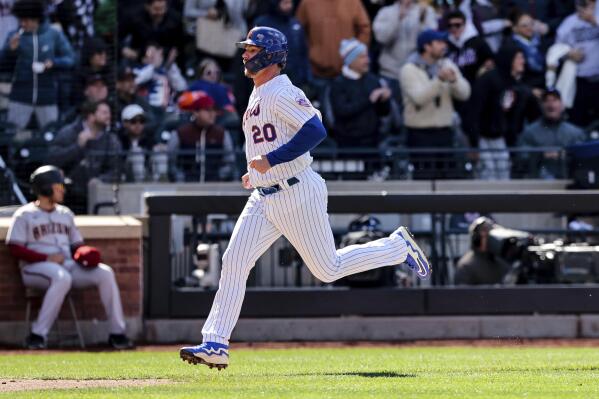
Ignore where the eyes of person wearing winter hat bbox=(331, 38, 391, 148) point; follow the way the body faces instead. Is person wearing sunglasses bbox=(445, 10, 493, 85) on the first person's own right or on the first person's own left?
on the first person's own left

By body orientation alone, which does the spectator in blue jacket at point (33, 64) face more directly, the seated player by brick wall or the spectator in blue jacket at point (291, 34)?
the seated player by brick wall

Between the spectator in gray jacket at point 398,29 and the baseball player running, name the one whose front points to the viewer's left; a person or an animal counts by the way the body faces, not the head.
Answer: the baseball player running

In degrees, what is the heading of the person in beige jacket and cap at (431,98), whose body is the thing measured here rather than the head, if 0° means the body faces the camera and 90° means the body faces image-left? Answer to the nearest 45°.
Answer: approximately 315°

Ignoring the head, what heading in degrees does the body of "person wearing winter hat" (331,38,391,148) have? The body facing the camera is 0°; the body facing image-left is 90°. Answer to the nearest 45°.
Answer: approximately 315°

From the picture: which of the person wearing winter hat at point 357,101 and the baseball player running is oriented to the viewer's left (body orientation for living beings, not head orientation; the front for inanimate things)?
the baseball player running

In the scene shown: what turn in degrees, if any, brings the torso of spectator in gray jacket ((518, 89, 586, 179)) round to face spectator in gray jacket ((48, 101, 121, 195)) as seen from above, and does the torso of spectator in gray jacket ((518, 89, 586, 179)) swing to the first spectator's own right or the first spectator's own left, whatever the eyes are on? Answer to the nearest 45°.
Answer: approximately 90° to the first spectator's own right

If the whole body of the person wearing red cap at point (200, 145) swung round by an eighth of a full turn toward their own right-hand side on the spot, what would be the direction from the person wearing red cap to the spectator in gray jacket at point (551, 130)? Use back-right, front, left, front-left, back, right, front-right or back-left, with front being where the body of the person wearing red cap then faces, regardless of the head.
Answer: back-left

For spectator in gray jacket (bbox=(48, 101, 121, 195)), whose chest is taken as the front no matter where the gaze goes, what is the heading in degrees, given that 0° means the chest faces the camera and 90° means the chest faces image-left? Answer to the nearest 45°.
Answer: approximately 315°
